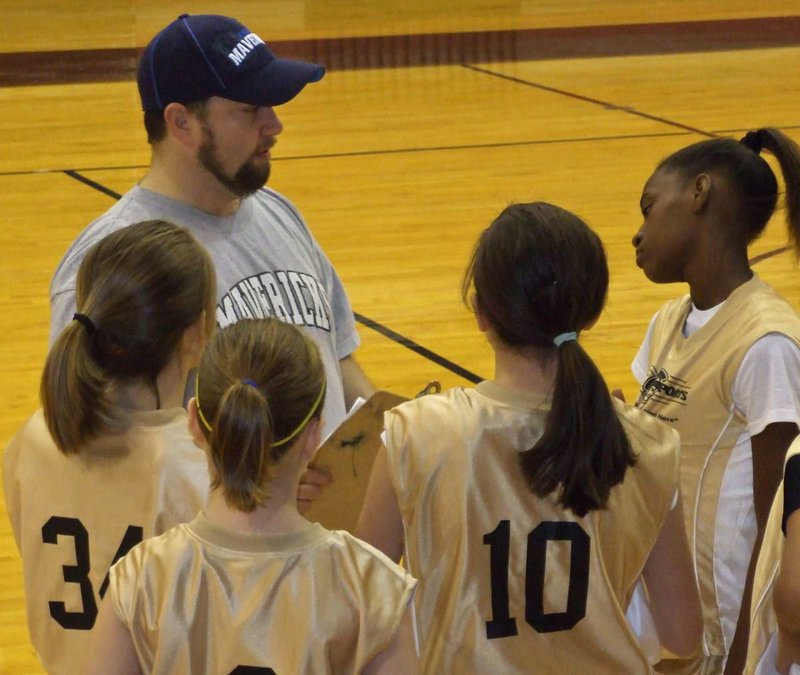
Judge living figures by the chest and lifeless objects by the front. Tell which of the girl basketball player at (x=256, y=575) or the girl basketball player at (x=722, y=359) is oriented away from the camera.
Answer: the girl basketball player at (x=256, y=575)

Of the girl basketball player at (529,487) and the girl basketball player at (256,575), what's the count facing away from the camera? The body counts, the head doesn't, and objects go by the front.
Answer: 2

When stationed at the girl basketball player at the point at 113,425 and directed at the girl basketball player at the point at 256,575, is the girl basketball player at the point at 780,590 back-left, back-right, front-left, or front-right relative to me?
front-left

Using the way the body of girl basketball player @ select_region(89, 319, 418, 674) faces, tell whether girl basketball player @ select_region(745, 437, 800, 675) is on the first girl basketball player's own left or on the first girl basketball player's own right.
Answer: on the first girl basketball player's own right

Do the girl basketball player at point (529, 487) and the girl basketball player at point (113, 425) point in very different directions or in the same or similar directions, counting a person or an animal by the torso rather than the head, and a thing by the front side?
same or similar directions

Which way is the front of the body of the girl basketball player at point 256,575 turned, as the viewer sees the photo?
away from the camera

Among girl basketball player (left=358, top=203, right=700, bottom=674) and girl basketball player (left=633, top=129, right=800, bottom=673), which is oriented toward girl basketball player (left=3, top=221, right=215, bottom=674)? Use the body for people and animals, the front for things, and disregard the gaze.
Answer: girl basketball player (left=633, top=129, right=800, bottom=673)

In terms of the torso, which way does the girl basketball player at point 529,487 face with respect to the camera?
away from the camera

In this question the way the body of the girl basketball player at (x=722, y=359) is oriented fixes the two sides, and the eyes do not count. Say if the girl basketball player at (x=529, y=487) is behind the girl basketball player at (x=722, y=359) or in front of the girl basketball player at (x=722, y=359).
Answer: in front

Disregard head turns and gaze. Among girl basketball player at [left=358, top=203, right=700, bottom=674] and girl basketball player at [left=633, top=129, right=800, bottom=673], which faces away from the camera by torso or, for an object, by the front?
girl basketball player at [left=358, top=203, right=700, bottom=674]

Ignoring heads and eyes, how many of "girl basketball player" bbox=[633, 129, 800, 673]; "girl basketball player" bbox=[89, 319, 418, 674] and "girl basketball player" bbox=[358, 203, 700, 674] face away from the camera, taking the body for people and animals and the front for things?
2

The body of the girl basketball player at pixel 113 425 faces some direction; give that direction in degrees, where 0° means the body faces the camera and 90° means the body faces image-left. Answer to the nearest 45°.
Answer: approximately 225°

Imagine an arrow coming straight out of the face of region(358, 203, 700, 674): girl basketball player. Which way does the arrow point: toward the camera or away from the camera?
away from the camera

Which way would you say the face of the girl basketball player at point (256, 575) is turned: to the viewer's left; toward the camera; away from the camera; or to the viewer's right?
away from the camera

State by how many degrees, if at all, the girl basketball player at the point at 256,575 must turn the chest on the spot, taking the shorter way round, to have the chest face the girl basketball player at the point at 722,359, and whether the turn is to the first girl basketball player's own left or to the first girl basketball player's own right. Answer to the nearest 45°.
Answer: approximately 45° to the first girl basketball player's own right

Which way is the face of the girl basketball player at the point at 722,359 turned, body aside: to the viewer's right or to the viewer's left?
to the viewer's left
